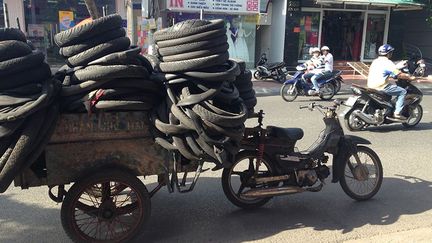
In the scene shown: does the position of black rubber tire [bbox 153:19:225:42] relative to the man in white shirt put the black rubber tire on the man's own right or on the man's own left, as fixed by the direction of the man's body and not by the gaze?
on the man's own left

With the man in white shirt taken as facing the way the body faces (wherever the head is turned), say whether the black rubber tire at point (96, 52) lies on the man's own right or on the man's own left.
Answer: on the man's own left

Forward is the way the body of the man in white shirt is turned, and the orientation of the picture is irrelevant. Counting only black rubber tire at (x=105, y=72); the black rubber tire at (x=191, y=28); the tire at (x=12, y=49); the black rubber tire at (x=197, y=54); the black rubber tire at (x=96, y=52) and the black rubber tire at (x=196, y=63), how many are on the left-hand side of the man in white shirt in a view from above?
6

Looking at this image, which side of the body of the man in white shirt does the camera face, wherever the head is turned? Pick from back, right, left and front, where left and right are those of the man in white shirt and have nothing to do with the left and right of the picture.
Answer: left
